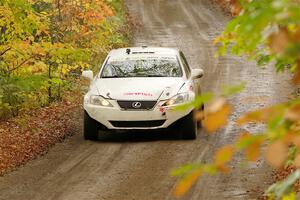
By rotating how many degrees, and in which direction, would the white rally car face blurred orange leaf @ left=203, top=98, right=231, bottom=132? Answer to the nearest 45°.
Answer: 0° — it already faces it

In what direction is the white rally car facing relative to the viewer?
toward the camera

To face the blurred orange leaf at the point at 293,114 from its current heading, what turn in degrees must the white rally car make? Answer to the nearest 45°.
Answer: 0° — it already faces it

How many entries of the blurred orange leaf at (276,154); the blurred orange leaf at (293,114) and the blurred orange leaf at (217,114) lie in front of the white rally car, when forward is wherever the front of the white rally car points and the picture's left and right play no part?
3

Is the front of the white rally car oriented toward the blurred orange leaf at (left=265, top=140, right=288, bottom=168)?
yes
